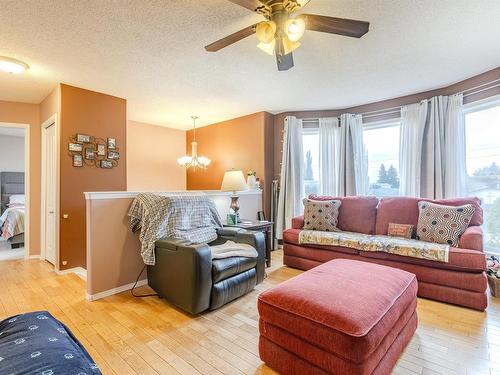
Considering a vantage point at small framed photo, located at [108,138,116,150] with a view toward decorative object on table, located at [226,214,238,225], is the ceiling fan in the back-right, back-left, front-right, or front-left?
front-right

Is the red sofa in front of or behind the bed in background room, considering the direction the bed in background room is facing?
in front

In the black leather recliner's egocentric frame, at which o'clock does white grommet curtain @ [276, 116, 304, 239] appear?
The white grommet curtain is roughly at 9 o'clock from the black leather recliner.

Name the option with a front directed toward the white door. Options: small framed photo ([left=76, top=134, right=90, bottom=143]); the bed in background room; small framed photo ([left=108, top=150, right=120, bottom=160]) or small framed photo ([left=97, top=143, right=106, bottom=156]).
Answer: the bed in background room

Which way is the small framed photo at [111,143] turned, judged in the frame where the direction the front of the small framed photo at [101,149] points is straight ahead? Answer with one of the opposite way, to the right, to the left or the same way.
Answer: the same way

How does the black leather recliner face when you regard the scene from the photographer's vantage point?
facing the viewer and to the right of the viewer

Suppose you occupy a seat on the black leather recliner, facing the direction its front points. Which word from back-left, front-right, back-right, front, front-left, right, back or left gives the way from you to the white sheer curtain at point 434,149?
front-left

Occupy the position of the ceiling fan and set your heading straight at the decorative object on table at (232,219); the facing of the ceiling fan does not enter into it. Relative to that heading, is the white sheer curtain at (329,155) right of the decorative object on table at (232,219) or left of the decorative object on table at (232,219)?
right

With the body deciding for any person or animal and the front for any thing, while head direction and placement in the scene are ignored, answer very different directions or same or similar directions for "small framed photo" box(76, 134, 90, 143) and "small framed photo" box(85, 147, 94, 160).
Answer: same or similar directions

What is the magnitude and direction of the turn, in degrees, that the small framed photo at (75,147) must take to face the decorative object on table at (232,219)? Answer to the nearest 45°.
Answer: approximately 45° to its left

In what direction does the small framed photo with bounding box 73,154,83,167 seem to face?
toward the camera

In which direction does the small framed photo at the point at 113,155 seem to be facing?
toward the camera

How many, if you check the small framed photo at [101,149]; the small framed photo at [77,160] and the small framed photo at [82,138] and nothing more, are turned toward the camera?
3

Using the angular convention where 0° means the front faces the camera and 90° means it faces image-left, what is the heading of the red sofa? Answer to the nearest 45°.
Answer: approximately 45°
